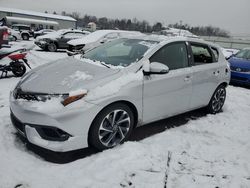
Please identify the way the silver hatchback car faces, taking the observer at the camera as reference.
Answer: facing the viewer and to the left of the viewer
